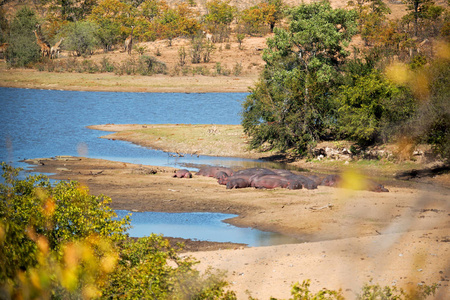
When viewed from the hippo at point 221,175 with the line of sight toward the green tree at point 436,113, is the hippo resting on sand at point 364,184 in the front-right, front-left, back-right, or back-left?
front-right

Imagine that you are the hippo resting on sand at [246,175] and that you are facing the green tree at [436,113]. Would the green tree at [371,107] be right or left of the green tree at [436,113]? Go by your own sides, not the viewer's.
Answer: left

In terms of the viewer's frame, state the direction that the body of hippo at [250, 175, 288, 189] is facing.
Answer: to the viewer's left

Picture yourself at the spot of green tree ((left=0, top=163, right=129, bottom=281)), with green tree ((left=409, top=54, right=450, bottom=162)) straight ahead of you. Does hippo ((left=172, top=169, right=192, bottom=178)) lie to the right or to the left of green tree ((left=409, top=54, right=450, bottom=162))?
left

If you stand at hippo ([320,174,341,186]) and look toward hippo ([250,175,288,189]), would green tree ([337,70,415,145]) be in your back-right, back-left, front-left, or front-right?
back-right

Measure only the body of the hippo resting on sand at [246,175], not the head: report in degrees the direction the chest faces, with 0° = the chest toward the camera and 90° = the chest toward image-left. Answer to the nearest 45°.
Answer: approximately 90°

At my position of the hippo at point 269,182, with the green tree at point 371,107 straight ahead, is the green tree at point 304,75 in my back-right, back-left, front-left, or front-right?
front-left

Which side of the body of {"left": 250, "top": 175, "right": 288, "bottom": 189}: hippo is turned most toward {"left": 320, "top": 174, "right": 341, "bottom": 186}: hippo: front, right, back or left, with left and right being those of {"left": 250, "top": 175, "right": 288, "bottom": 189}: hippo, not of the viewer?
back

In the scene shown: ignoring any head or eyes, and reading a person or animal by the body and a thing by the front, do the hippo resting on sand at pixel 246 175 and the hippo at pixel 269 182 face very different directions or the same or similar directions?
same or similar directions

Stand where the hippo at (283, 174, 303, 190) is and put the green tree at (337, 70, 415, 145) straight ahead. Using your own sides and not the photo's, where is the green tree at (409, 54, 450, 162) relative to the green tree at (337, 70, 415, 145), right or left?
right
